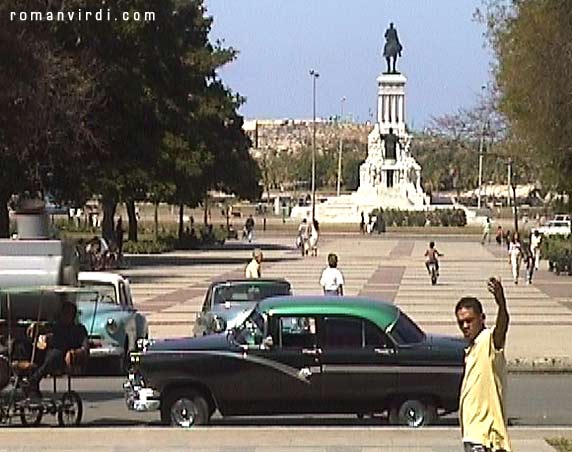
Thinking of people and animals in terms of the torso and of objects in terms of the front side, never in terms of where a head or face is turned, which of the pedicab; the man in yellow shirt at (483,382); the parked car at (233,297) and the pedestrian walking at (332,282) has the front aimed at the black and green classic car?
the parked car

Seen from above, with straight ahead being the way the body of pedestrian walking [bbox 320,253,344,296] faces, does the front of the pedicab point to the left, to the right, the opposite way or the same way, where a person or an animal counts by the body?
to the left

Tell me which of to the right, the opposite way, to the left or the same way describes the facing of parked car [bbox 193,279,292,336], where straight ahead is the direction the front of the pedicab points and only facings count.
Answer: to the left

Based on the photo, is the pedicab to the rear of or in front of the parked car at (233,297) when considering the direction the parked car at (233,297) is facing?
in front

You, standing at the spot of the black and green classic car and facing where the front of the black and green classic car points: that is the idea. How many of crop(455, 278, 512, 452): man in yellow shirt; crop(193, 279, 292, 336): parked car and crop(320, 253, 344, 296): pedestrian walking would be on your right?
2

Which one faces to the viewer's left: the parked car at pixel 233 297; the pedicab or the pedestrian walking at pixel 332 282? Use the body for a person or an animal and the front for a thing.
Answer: the pedicab

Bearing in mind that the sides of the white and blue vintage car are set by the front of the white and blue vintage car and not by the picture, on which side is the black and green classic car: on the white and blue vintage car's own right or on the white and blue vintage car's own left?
on the white and blue vintage car's own left

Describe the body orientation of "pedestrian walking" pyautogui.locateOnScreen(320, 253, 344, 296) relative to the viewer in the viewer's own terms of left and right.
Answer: facing away from the viewer

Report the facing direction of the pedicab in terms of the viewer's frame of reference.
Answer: facing to the left of the viewer
